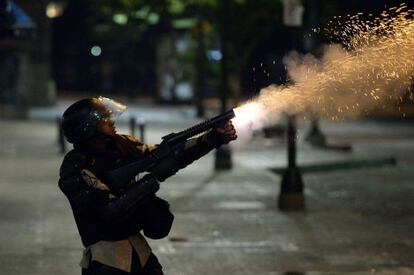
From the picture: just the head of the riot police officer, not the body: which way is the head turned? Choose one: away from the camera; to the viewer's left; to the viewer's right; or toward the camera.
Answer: to the viewer's right

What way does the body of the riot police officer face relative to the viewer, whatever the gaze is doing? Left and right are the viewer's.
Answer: facing to the right of the viewer
